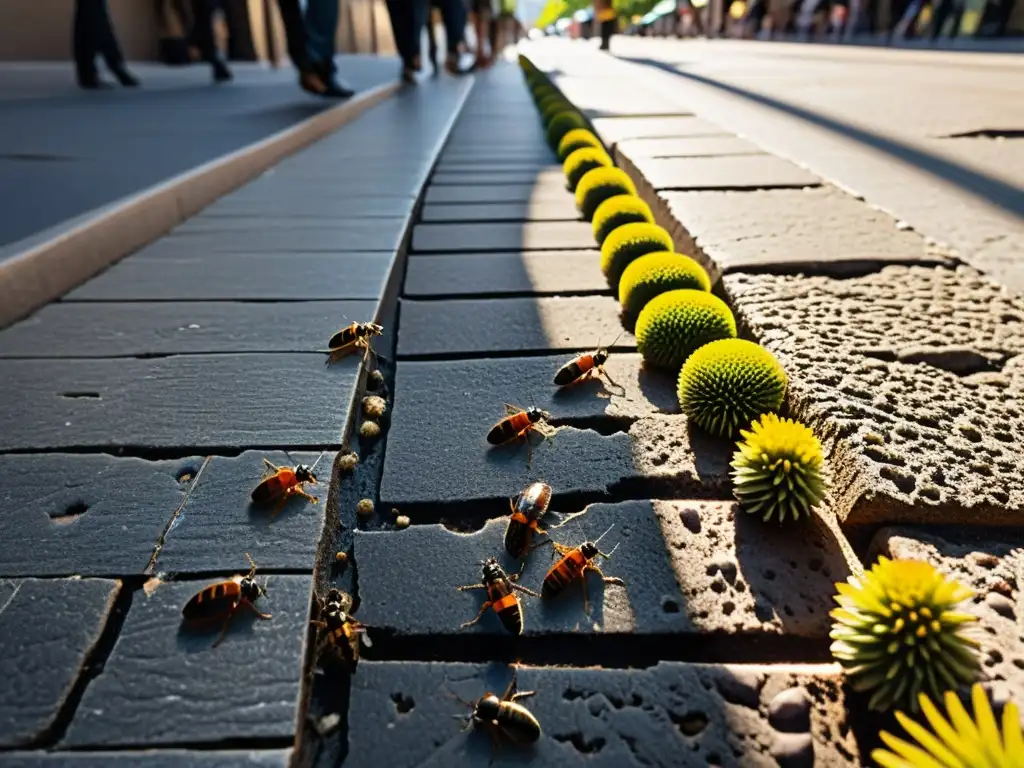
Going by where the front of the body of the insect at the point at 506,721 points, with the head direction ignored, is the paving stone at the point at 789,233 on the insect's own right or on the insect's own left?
on the insect's own right

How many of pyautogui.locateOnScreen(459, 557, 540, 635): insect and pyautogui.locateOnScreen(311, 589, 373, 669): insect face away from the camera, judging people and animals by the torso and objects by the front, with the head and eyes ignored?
2

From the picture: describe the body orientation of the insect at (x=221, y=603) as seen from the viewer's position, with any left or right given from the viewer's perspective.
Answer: facing away from the viewer and to the right of the viewer

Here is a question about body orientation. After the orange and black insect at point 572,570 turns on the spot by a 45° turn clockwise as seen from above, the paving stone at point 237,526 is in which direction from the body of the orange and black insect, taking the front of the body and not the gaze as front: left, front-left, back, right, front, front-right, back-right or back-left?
back

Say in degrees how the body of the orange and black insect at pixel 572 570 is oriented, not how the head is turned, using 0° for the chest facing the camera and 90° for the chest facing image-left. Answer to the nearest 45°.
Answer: approximately 225°

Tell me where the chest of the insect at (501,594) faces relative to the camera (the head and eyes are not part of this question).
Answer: away from the camera

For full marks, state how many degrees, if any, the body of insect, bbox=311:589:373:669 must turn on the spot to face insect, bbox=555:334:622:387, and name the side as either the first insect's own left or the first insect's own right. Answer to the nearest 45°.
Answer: approximately 45° to the first insect's own right

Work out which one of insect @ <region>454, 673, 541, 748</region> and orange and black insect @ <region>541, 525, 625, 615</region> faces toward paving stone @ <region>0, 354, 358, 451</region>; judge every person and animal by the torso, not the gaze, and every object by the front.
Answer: the insect

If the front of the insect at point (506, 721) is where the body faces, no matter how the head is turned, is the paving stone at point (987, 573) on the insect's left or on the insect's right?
on the insect's right

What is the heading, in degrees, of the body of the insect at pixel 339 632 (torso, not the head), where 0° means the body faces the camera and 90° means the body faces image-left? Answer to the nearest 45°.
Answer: approximately 180°

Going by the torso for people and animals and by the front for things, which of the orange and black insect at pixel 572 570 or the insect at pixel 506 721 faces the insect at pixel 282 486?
the insect at pixel 506 721
